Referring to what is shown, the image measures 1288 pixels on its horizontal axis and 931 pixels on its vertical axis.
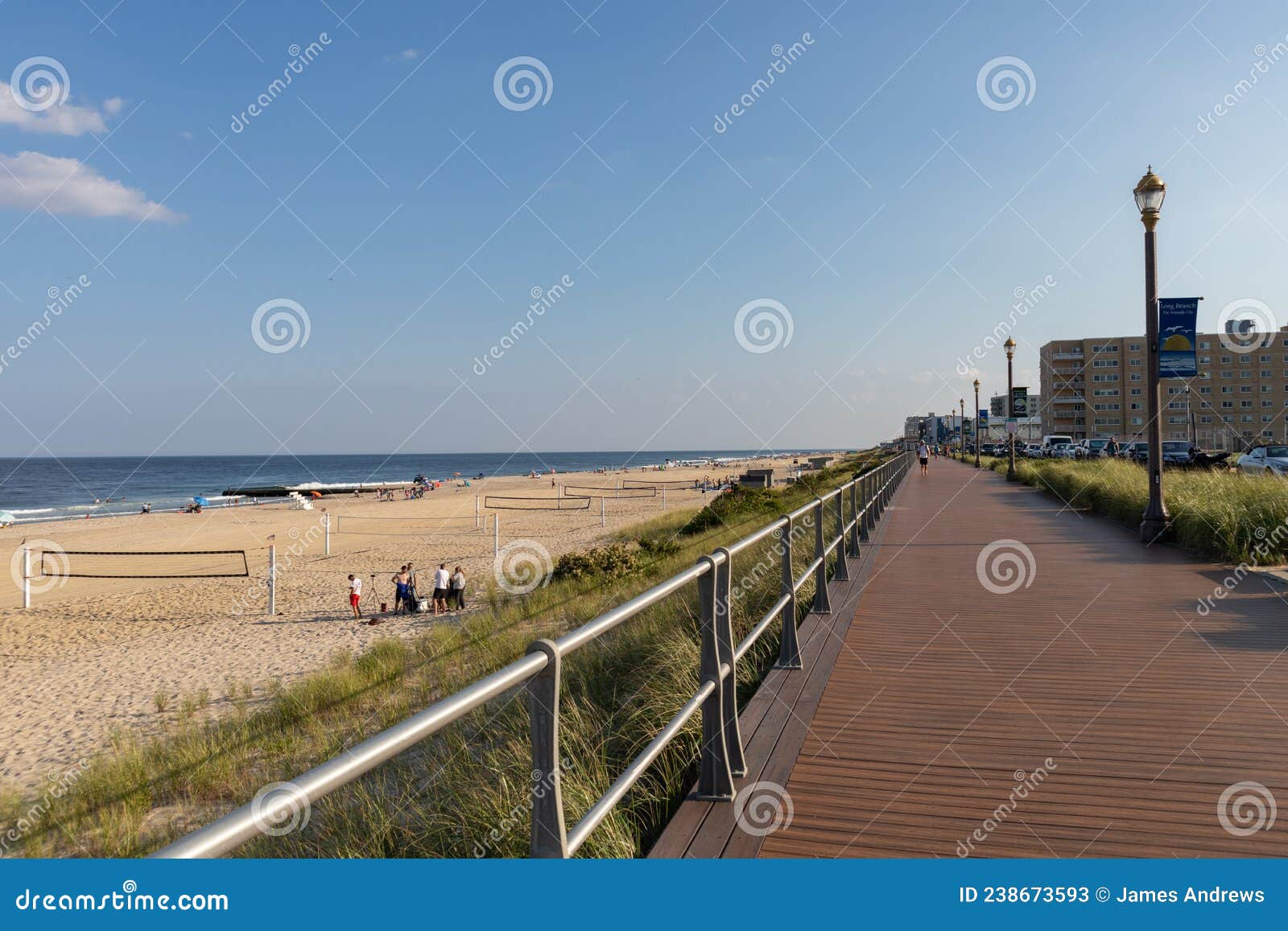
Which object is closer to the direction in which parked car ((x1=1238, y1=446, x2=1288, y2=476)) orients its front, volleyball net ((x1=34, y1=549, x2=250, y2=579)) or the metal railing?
the metal railing

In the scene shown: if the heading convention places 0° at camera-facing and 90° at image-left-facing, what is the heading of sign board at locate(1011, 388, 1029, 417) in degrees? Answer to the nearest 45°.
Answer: approximately 0°

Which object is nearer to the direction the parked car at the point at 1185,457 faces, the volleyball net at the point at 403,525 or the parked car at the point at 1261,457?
the parked car

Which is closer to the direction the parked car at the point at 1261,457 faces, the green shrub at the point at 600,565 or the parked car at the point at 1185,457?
the green shrub

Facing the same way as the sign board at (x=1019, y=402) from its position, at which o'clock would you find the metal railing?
The metal railing is roughly at 12 o'clock from the sign board.

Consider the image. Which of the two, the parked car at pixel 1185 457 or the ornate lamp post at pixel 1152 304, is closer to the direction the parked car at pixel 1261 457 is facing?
the ornate lamp post

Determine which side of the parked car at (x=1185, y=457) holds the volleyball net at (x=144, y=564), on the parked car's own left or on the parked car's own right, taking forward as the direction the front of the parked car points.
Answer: on the parked car's own right
